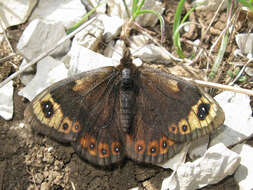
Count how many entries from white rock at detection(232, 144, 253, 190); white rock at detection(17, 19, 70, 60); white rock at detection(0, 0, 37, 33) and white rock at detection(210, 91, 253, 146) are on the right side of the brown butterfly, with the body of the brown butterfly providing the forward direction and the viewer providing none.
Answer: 2

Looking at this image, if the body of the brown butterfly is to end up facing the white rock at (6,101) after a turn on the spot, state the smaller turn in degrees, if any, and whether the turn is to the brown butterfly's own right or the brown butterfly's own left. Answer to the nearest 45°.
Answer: approximately 90° to the brown butterfly's own left

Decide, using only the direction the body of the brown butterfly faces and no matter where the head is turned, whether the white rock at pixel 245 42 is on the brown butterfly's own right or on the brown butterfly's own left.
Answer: on the brown butterfly's own right

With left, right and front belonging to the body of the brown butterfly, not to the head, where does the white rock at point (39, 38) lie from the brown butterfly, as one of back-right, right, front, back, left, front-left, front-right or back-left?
front-left

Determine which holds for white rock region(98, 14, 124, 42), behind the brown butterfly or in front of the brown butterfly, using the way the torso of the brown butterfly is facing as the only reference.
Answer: in front

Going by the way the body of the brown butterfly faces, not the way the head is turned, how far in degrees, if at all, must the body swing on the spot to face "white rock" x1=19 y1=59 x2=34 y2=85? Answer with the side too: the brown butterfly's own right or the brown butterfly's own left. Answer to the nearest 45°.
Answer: approximately 45° to the brown butterfly's own left

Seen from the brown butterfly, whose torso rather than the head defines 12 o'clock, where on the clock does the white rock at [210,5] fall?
The white rock is roughly at 1 o'clock from the brown butterfly.

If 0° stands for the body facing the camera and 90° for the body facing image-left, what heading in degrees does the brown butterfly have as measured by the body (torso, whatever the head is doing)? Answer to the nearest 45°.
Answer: approximately 180°

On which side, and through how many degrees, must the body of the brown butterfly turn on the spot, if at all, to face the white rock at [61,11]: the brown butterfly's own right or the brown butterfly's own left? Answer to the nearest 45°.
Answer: approximately 45° to the brown butterfly's own left

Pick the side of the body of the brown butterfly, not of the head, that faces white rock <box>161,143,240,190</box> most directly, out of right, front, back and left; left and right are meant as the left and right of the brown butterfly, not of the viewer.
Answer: right

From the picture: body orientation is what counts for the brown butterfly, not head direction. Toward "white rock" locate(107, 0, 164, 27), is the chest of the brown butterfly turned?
yes
